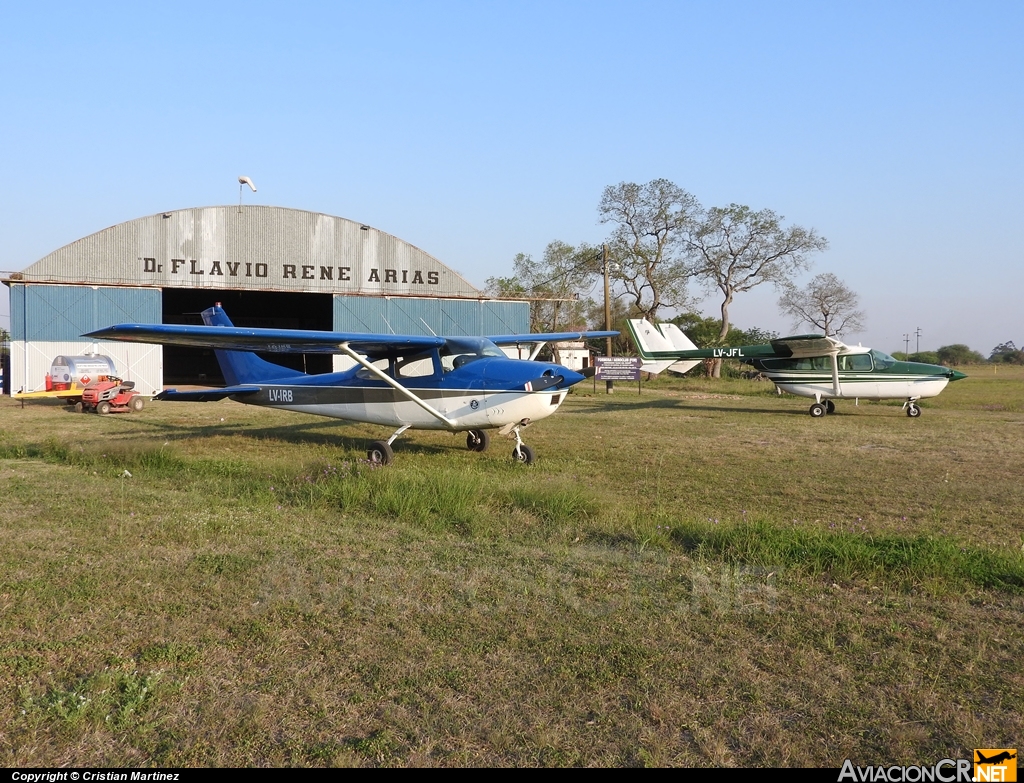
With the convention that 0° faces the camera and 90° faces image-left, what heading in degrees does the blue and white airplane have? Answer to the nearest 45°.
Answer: approximately 315°

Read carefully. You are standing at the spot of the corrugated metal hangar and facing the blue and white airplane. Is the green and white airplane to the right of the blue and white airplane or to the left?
left

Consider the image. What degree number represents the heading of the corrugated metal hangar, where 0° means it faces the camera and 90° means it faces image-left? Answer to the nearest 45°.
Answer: approximately 0°

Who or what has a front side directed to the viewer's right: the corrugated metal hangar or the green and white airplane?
the green and white airplane

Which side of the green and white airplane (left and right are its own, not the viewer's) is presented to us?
right

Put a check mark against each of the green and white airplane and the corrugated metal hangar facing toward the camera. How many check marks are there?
1
